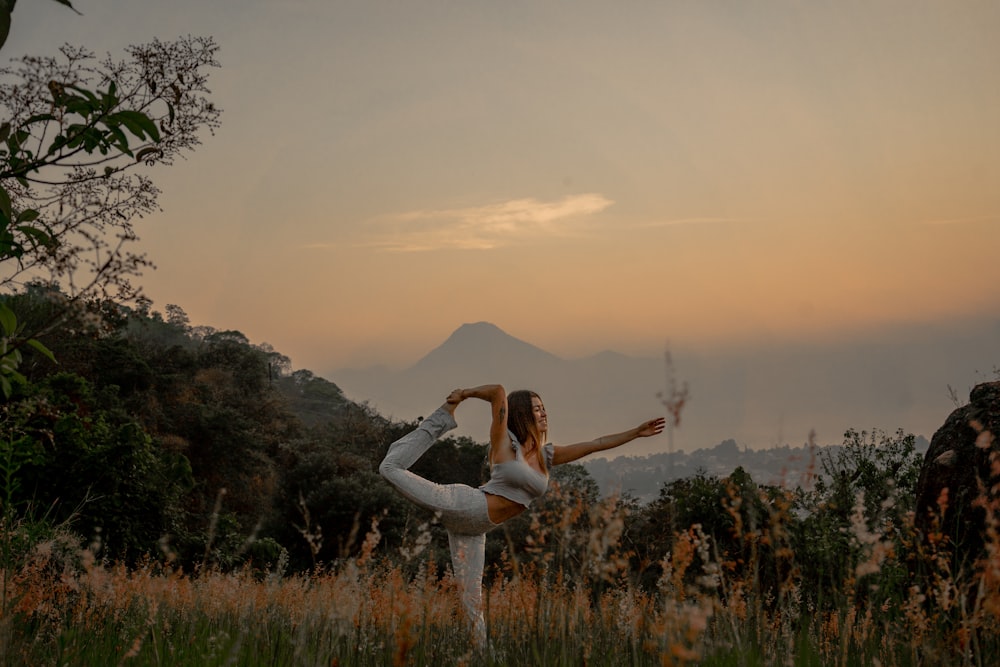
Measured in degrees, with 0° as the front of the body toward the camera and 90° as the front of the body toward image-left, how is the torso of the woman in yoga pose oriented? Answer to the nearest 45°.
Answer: approximately 270°

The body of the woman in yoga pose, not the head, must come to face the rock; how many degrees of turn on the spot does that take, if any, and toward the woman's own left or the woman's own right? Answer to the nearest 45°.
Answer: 0° — they already face it

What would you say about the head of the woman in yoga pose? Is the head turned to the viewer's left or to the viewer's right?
to the viewer's right
